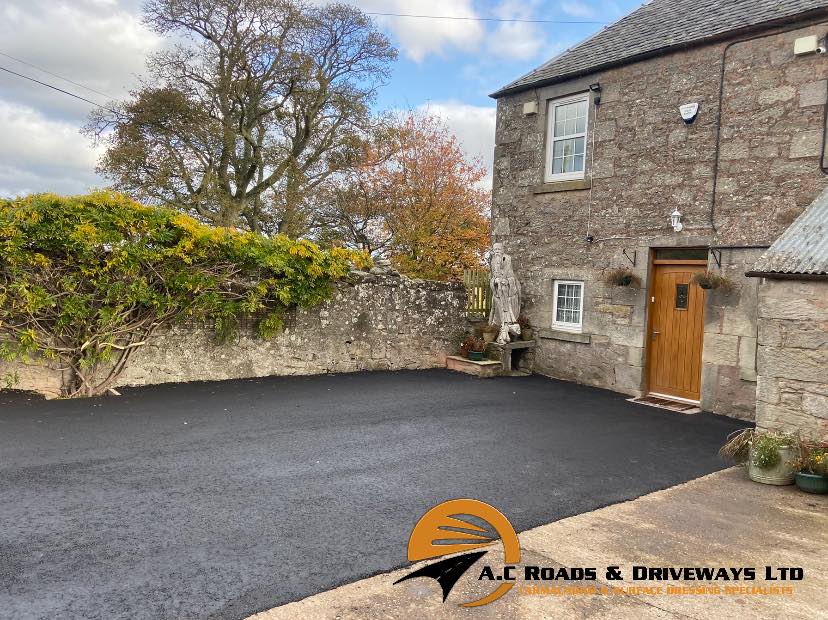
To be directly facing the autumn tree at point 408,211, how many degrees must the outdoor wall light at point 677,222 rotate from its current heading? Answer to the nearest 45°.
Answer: approximately 90° to its right

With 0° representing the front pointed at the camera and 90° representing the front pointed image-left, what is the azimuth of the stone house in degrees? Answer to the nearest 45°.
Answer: approximately 45°

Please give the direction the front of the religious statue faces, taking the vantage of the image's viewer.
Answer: facing the viewer and to the left of the viewer

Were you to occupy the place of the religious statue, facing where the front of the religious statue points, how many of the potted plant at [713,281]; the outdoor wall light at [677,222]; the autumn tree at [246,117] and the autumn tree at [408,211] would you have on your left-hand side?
2

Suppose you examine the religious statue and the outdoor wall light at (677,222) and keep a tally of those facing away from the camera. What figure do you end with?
0

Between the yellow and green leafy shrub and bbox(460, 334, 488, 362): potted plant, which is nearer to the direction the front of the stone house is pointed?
the yellow and green leafy shrub

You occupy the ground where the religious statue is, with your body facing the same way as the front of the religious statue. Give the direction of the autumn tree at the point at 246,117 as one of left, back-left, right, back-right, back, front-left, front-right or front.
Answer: right

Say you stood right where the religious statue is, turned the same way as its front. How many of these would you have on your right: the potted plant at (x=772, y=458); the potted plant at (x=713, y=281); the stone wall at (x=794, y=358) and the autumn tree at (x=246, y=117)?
1

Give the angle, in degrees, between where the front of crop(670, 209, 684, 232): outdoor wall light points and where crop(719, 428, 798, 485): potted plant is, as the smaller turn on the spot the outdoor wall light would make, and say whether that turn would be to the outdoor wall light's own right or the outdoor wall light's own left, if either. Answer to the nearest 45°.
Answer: approximately 45° to the outdoor wall light's own left

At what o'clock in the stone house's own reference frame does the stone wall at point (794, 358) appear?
The stone wall is roughly at 10 o'clock from the stone house.

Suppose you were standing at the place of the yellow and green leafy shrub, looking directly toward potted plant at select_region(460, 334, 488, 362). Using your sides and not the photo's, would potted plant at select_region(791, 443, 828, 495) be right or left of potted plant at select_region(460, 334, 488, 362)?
right
